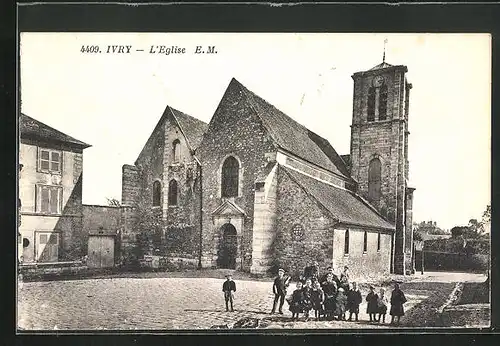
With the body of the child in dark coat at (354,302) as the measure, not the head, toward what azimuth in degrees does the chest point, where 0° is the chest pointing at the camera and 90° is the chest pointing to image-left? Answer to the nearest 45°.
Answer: approximately 0°

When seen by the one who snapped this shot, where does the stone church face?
facing the viewer and to the left of the viewer

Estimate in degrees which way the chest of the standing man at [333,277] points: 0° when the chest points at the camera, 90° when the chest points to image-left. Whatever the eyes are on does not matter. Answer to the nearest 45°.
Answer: approximately 0°

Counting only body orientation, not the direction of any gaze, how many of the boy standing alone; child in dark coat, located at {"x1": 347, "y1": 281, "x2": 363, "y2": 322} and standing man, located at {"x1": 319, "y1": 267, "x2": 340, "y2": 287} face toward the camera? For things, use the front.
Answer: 3

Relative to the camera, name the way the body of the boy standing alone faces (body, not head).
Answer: toward the camera
